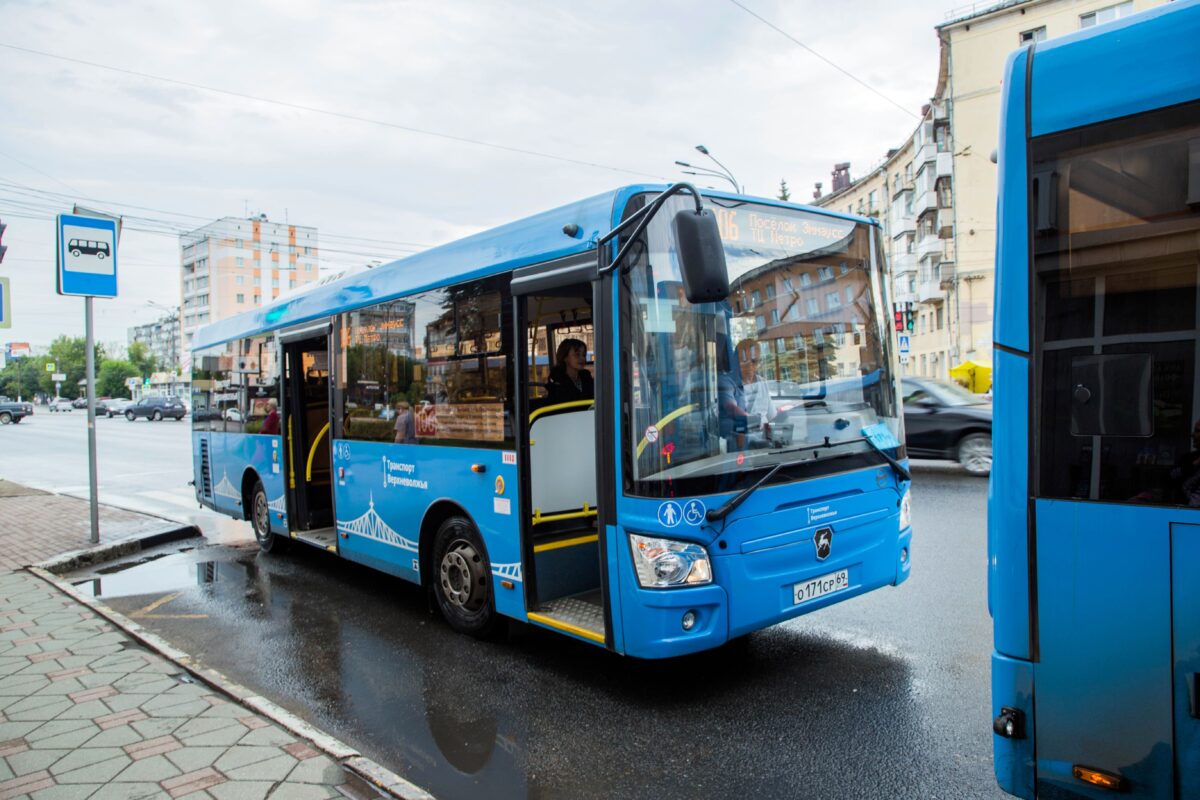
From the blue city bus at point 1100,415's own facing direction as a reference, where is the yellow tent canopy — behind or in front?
behind

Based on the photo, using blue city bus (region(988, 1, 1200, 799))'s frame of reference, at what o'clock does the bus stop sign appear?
The bus stop sign is roughly at 5 o'clock from the blue city bus.

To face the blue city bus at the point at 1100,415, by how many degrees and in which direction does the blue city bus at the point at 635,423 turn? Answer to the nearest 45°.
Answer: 0° — it already faces it

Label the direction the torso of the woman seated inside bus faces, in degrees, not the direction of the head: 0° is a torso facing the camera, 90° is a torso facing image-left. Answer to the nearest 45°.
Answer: approximately 315°

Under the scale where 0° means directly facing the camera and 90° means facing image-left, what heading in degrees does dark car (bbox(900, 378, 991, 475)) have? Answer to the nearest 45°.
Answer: approximately 315°

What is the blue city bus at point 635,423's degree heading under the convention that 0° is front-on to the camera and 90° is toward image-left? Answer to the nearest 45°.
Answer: approximately 315°
